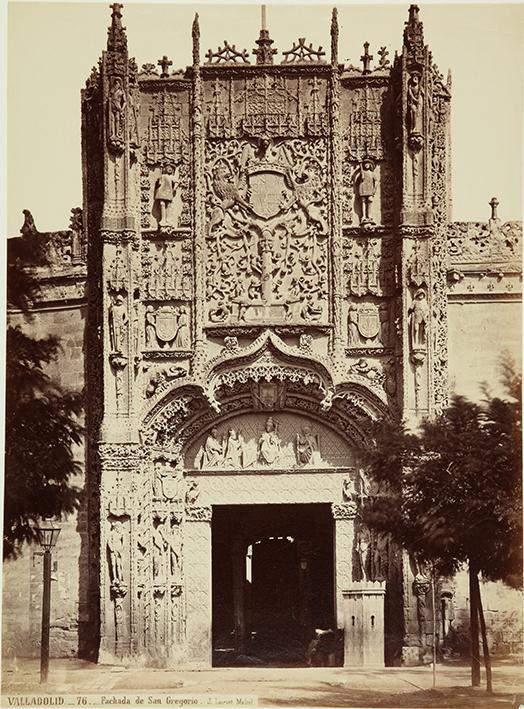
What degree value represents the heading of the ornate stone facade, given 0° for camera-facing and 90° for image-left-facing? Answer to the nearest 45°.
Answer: approximately 0°
